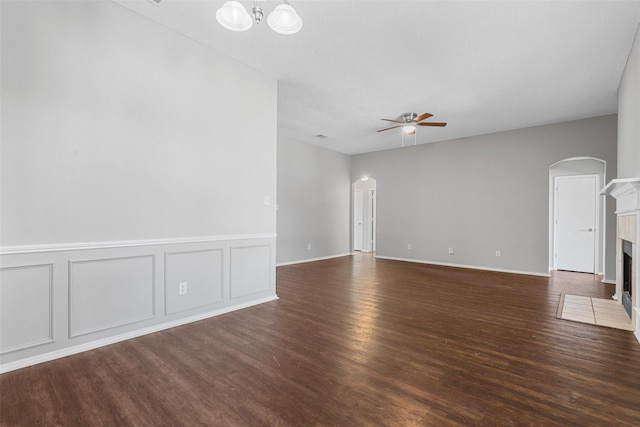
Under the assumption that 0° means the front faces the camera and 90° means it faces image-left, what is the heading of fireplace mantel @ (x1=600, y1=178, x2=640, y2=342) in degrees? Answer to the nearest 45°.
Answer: approximately 90°

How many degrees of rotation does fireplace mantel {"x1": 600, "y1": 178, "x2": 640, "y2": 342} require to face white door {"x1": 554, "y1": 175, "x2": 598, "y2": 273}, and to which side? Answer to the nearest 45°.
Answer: approximately 90° to its right
